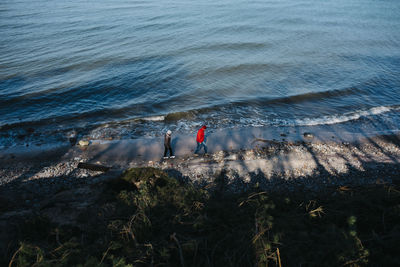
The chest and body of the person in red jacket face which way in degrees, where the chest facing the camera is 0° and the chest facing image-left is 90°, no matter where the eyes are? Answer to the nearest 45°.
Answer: approximately 270°

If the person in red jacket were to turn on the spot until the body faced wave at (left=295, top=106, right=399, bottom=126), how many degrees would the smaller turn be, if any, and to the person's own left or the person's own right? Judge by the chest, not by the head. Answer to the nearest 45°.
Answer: approximately 45° to the person's own left

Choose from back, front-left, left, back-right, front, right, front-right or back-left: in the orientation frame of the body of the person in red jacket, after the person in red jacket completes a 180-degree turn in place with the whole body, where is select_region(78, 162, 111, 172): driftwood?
front
